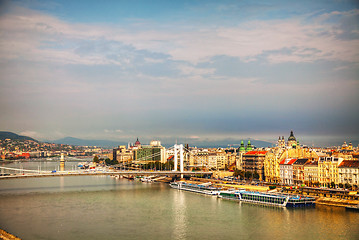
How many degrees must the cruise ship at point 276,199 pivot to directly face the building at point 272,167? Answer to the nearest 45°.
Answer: approximately 45° to its right

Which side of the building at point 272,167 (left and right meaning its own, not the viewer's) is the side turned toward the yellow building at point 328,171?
left

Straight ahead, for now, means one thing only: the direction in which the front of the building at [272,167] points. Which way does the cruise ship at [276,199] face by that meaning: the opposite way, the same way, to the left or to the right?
to the right

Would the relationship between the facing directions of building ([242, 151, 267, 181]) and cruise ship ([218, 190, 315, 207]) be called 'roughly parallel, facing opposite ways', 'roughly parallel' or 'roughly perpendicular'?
roughly perpendicular

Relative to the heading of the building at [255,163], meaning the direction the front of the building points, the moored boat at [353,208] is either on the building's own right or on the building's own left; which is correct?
on the building's own left

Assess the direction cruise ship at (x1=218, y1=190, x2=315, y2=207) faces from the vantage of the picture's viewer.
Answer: facing away from the viewer and to the left of the viewer

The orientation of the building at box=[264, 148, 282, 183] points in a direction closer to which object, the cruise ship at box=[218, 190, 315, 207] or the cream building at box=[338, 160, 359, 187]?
the cruise ship

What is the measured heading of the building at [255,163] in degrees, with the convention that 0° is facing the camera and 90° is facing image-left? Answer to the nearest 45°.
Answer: approximately 45°

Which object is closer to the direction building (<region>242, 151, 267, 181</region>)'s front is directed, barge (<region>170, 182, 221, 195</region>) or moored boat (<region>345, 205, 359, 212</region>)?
the barge
